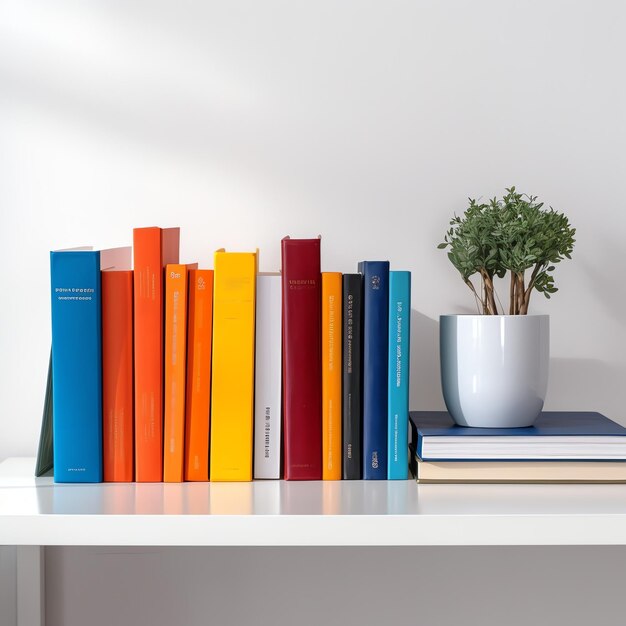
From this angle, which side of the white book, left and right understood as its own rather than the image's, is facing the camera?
right

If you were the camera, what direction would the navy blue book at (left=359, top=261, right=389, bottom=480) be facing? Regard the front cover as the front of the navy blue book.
facing to the right of the viewer

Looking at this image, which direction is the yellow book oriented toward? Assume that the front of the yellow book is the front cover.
to the viewer's right

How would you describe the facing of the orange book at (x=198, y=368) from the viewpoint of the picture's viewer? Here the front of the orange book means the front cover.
facing to the right of the viewer

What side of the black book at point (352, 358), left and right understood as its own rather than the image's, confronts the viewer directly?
right

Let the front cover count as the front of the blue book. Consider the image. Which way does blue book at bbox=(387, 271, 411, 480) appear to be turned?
to the viewer's right

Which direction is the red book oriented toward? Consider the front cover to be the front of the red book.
to the viewer's right

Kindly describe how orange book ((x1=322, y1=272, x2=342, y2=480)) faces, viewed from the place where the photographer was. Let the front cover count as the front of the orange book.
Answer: facing to the right of the viewer
